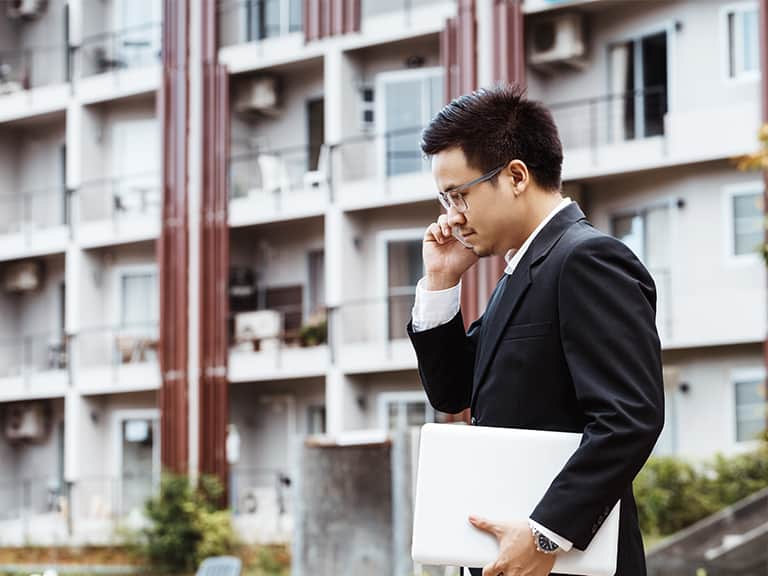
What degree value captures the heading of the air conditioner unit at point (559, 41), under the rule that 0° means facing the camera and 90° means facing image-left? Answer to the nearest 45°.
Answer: approximately 45°

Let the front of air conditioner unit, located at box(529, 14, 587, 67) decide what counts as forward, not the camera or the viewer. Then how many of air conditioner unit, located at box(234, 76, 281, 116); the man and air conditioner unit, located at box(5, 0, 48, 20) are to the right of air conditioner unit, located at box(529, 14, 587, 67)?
2

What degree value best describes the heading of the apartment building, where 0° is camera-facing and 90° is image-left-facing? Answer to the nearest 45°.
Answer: approximately 45°

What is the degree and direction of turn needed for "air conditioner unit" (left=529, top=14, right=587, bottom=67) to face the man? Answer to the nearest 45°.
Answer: approximately 45° to its left

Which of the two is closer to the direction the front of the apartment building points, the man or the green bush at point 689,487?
the man
